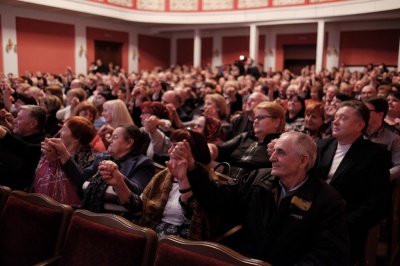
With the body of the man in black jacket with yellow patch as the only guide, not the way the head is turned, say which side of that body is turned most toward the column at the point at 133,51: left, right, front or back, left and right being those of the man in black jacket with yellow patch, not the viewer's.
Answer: right

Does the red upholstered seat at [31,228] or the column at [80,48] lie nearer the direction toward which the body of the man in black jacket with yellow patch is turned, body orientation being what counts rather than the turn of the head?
the red upholstered seat

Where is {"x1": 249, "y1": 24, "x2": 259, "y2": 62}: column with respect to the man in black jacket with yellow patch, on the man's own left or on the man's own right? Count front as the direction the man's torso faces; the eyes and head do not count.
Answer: on the man's own right

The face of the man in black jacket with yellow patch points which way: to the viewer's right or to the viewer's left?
to the viewer's left

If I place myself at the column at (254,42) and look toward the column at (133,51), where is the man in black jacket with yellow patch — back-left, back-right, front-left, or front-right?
back-left

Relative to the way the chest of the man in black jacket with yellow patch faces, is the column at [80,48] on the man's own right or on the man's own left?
on the man's own right

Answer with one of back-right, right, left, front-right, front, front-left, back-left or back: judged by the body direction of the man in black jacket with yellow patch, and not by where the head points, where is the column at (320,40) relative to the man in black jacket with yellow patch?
back-right

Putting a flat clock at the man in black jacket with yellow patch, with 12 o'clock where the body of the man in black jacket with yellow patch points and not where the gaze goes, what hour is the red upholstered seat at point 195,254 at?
The red upholstered seat is roughly at 12 o'clock from the man in black jacket with yellow patch.

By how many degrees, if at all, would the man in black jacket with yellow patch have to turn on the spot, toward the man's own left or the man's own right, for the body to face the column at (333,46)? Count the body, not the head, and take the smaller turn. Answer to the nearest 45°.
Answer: approximately 135° to the man's own right

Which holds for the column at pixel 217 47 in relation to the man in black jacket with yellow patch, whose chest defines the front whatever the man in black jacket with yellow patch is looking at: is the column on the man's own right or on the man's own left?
on the man's own right

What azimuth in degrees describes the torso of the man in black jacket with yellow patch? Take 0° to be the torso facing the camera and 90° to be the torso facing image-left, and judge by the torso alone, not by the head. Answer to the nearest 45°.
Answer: approximately 45°
